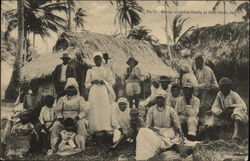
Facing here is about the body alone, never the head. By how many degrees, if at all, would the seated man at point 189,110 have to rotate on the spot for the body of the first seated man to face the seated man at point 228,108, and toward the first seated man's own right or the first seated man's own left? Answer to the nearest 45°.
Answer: approximately 90° to the first seated man's own left

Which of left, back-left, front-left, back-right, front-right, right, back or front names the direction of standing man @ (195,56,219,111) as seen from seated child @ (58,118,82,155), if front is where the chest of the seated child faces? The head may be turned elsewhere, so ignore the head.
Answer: left

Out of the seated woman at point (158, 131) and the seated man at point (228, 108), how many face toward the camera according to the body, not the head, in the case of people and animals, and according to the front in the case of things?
2

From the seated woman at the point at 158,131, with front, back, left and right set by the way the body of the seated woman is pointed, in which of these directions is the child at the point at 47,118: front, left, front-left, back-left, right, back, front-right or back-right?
right

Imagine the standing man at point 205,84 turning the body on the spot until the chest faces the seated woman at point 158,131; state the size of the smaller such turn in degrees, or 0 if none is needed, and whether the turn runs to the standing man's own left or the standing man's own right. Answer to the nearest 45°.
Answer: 0° — they already face them

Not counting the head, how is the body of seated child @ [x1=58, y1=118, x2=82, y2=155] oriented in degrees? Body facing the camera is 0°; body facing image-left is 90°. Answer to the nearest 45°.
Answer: approximately 0°

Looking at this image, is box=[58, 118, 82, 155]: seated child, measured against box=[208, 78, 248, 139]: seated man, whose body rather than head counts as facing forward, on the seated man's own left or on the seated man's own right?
on the seated man's own right

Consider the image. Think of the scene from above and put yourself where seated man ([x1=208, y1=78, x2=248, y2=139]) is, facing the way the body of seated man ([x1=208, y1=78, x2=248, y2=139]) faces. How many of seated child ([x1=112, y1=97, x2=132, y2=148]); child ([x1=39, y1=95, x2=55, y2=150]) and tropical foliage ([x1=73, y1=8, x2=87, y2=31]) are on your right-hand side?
3
